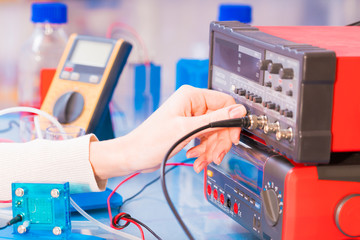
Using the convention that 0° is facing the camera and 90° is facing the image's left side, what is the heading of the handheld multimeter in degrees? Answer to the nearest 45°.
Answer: approximately 45°

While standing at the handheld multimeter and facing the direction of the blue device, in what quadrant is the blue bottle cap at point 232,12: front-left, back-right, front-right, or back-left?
back-left
